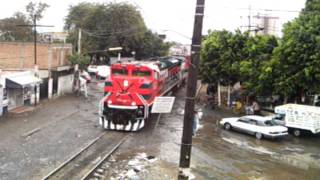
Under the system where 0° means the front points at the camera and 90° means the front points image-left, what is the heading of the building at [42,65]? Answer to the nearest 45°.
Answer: approximately 315°

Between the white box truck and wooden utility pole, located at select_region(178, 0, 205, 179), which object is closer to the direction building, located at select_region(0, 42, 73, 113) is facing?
the white box truck

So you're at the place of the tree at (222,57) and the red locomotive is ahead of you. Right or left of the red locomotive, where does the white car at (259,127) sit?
left

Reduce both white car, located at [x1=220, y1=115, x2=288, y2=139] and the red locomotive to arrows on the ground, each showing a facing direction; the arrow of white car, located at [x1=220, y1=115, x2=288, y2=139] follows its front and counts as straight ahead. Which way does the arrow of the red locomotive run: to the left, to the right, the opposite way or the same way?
to the left

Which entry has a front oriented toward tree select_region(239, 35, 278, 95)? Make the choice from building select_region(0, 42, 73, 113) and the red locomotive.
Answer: the building

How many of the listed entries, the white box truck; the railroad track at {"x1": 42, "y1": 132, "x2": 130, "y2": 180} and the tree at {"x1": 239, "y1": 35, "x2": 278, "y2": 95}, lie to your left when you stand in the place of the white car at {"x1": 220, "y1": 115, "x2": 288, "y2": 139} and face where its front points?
1

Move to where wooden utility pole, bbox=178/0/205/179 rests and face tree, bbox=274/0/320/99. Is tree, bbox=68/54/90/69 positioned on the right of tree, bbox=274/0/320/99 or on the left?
left

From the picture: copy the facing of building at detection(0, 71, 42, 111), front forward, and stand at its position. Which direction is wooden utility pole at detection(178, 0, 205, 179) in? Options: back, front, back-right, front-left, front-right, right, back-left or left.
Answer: front-right

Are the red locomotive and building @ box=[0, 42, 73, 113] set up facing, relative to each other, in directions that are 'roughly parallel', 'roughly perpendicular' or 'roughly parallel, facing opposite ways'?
roughly perpendicular

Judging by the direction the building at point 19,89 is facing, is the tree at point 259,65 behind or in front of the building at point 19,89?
in front

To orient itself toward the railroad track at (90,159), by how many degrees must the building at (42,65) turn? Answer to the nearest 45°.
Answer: approximately 45° to its right

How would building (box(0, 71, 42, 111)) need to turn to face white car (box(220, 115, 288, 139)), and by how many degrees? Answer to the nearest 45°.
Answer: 0° — it already faces it

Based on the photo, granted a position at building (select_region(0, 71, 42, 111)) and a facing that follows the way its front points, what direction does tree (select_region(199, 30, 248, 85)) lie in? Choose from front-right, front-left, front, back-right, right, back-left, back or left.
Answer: front-left

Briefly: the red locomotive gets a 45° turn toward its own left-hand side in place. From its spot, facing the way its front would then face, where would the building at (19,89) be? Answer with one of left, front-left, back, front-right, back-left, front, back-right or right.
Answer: back-right

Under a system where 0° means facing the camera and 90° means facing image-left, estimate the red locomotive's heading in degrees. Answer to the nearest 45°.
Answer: approximately 45°

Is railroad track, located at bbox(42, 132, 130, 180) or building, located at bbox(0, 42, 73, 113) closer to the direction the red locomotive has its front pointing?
the railroad track
